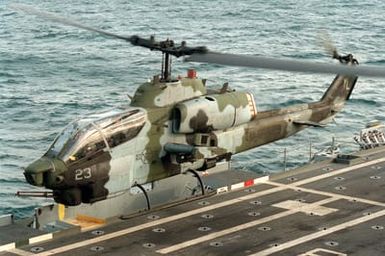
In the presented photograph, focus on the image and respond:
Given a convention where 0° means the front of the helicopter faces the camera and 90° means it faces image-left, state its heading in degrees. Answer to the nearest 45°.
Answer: approximately 45°
